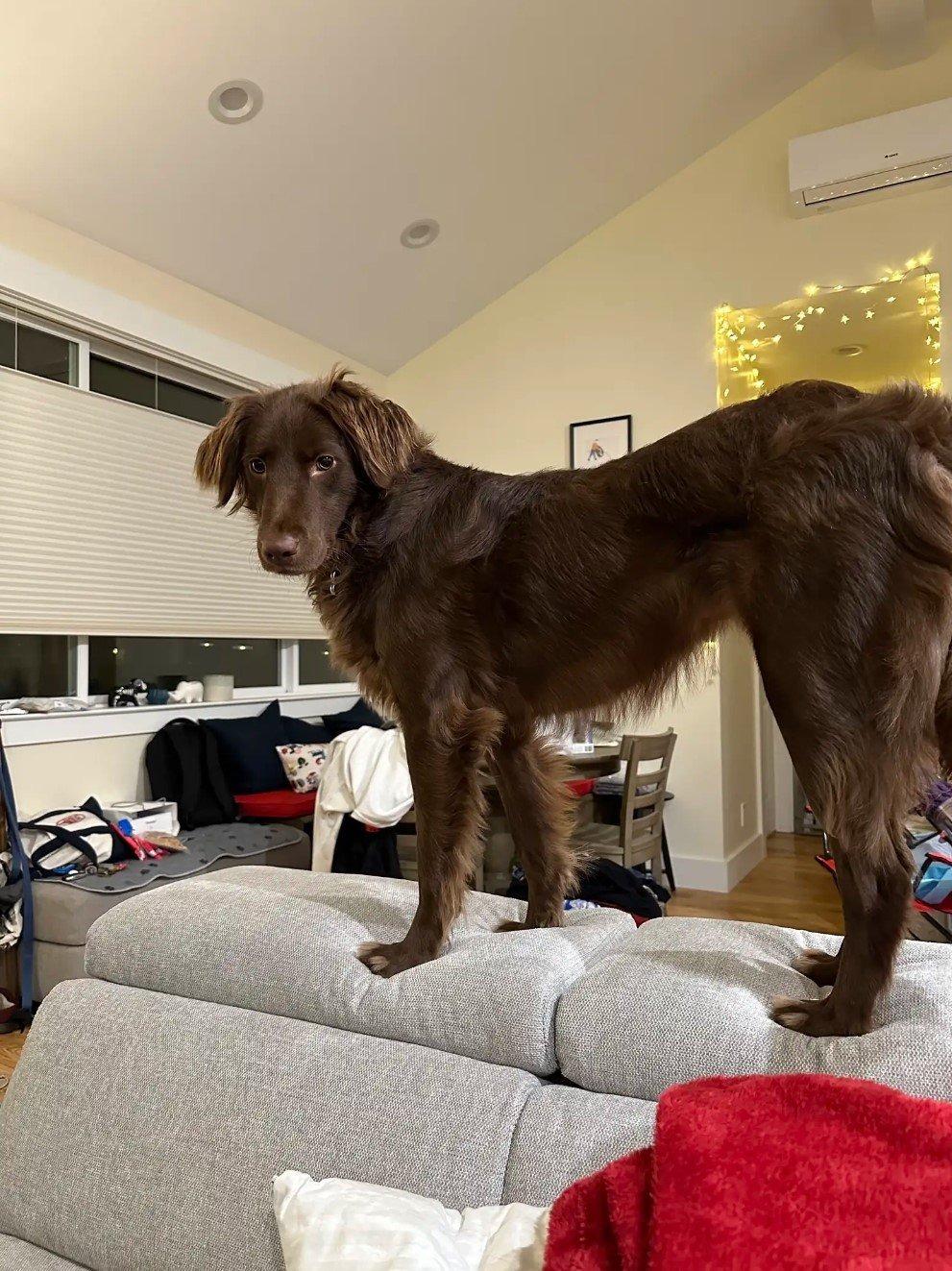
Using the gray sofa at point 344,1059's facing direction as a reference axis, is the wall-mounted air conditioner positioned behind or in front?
behind

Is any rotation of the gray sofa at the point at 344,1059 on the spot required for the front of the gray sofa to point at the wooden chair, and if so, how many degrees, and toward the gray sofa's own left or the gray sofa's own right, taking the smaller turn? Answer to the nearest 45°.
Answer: approximately 135° to the gray sofa's own right

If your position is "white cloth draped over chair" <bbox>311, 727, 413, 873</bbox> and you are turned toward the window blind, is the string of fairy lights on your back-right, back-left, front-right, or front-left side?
back-right

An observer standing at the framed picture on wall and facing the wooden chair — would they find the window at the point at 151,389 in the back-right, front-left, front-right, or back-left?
front-right

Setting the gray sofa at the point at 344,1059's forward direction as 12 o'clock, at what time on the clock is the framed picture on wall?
The framed picture on wall is roughly at 5 o'clock from the gray sofa.

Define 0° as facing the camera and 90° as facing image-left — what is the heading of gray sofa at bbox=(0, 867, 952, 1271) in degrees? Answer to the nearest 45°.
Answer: approximately 45°

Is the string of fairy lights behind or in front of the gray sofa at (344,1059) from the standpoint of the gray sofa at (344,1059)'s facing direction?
behind
